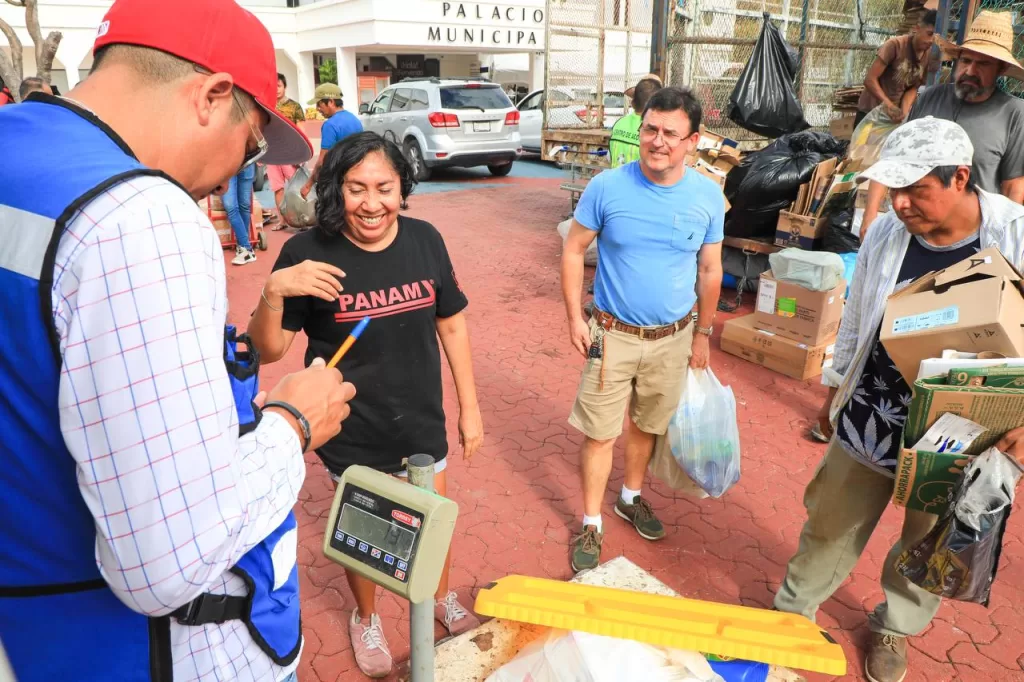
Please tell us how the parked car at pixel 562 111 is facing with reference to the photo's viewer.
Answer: facing away from the viewer and to the left of the viewer

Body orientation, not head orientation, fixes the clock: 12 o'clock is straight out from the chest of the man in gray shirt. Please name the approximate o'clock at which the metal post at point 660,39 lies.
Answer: The metal post is roughly at 3 o'clock from the man in gray shirt.

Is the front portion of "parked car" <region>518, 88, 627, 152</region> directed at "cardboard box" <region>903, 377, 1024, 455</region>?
no

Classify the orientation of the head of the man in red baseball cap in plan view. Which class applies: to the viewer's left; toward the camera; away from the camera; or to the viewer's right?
to the viewer's right

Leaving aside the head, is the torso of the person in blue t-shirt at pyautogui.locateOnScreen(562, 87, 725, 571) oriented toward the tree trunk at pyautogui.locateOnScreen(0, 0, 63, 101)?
no

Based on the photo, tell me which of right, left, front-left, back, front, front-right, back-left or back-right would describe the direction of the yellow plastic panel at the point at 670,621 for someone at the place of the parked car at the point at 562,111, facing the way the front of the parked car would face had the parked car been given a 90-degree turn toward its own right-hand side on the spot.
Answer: back-right

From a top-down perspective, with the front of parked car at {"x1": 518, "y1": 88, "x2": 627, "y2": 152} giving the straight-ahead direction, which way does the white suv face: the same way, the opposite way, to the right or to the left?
the same way

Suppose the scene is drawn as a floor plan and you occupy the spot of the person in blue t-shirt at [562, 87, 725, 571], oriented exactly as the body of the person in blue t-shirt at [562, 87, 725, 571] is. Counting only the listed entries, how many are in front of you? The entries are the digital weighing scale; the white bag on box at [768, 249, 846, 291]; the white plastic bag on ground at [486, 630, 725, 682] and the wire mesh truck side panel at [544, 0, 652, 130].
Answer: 2

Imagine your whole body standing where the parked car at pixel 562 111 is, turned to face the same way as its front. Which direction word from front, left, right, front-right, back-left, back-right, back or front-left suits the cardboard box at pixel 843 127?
back

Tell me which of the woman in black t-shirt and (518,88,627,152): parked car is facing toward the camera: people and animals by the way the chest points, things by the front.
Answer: the woman in black t-shirt

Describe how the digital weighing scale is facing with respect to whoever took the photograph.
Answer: facing the viewer and to the left of the viewer

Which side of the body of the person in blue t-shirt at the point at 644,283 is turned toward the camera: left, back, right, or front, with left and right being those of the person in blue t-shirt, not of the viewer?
front

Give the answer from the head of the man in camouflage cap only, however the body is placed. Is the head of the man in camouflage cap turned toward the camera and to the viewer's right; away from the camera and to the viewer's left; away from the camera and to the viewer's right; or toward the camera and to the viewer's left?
toward the camera and to the viewer's left

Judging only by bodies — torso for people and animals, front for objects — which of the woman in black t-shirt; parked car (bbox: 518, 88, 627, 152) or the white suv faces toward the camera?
the woman in black t-shirt

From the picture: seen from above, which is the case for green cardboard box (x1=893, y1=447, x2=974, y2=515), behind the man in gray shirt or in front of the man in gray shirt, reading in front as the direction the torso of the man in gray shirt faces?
in front

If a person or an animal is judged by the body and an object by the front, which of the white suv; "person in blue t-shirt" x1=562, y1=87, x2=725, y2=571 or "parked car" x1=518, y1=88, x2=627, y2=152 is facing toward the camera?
the person in blue t-shirt
